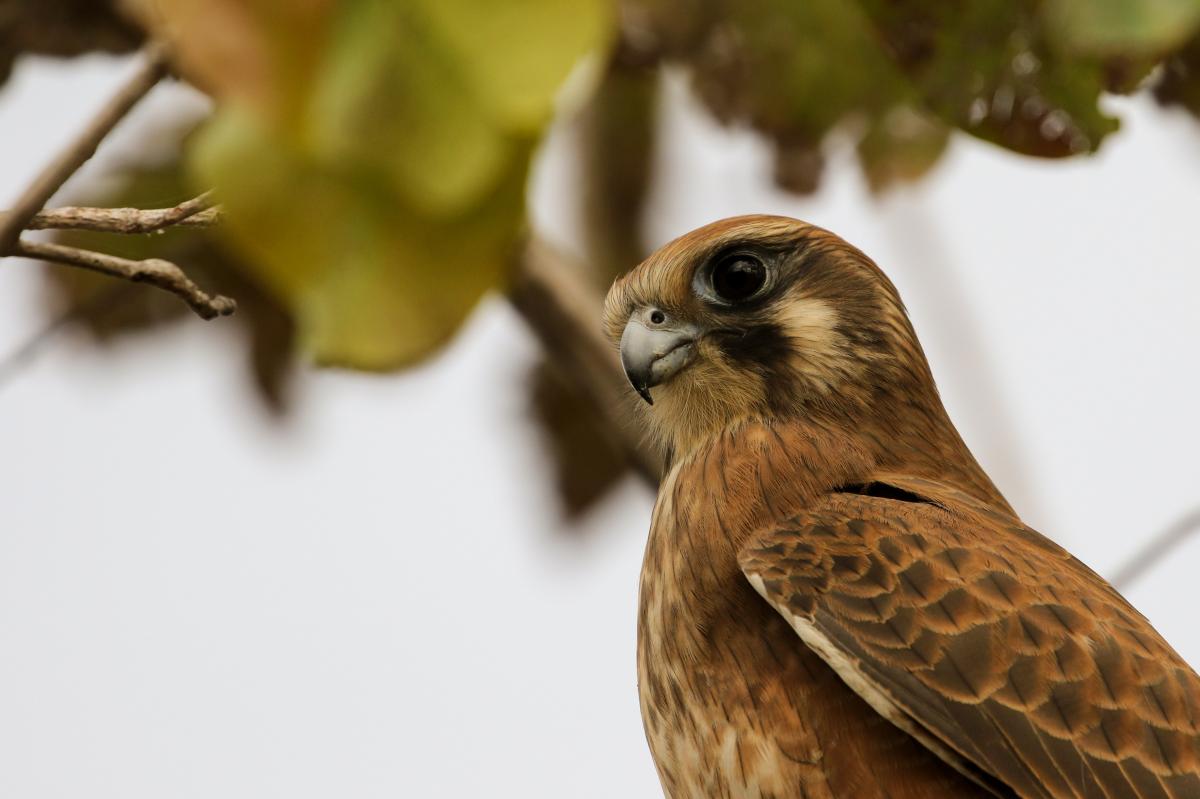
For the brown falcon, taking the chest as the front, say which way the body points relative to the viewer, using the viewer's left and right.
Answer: facing to the left of the viewer
